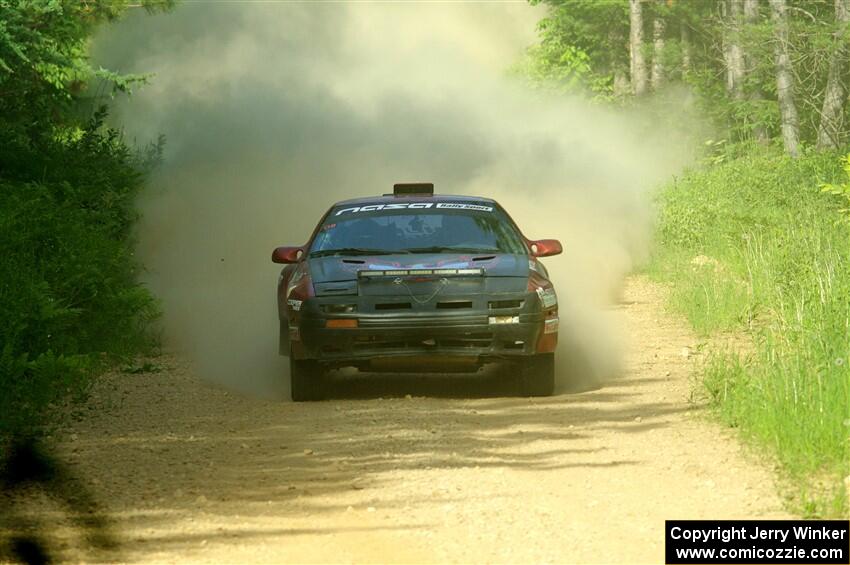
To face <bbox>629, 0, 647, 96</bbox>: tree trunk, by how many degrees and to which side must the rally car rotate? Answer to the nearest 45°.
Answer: approximately 180°

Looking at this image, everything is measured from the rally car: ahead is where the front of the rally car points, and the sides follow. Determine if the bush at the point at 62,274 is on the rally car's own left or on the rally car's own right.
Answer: on the rally car's own right

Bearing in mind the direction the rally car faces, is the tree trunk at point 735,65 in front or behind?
behind

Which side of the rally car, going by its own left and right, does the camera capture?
front

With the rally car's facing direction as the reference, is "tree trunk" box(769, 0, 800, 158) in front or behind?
behind
